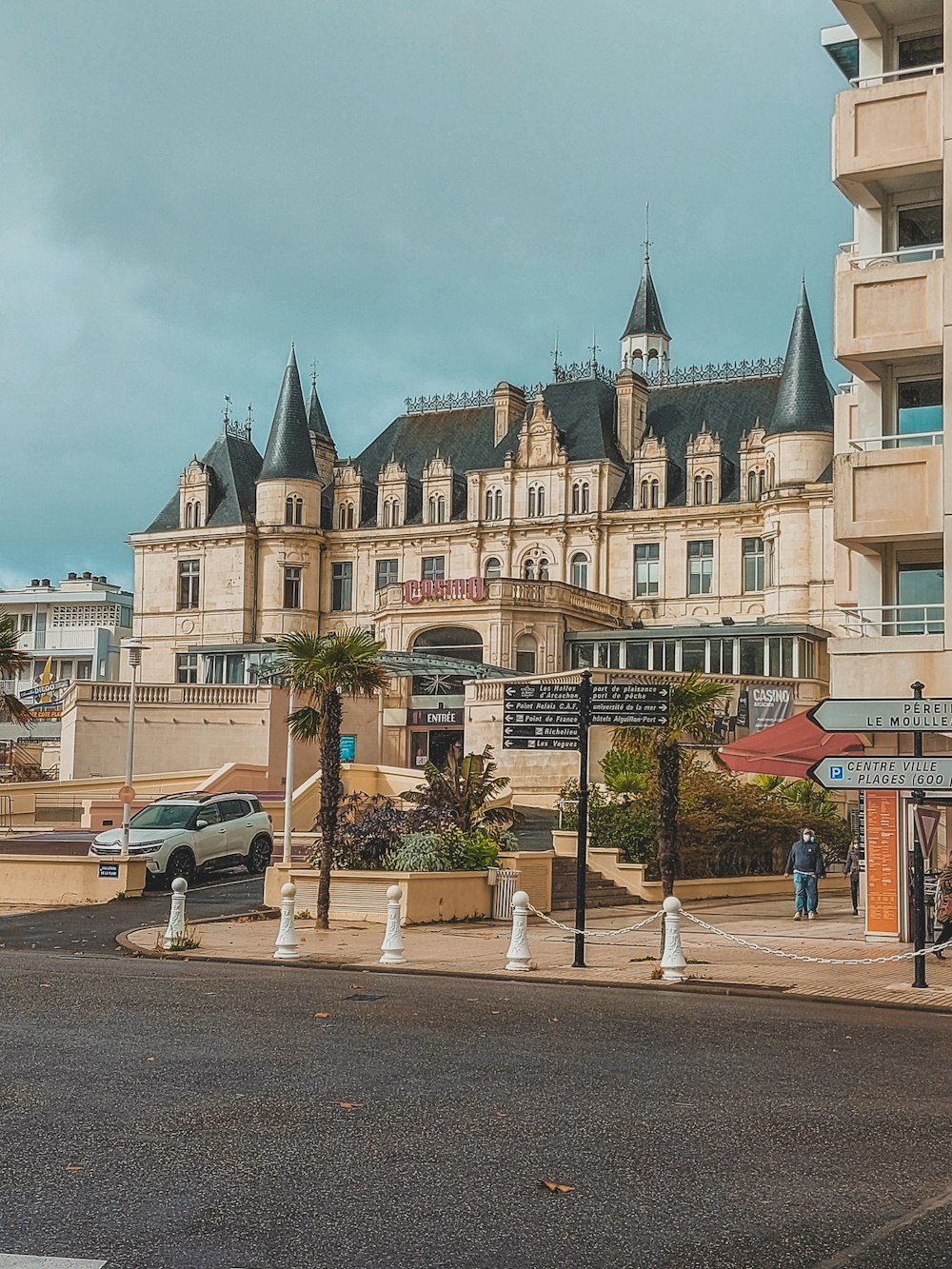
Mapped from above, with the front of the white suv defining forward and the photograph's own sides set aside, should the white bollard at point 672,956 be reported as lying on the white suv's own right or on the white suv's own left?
on the white suv's own left

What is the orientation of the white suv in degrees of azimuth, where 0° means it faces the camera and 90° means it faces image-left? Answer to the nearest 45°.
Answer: approximately 45°

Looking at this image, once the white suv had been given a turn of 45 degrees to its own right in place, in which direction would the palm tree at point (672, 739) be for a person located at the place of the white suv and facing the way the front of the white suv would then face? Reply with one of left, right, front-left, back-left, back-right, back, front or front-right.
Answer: back-left

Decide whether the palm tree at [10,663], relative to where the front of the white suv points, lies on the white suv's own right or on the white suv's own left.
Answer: on the white suv's own right

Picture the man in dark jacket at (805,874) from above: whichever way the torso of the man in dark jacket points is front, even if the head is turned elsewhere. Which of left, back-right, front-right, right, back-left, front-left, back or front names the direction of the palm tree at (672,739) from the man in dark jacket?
front-right

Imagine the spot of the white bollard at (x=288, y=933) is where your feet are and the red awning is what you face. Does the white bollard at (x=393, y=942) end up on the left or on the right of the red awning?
right

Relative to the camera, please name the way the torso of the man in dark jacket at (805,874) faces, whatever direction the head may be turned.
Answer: toward the camera

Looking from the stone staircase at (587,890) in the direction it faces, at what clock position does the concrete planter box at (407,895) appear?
The concrete planter box is roughly at 4 o'clock from the stone staircase.

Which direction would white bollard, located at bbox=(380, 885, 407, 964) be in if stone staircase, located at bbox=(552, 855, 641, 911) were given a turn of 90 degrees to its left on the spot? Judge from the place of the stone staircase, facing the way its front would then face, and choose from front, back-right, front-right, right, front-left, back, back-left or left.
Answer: back

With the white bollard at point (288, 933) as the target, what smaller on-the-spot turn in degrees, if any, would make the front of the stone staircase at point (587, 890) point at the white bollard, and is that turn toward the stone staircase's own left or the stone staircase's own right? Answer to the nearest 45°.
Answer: approximately 90° to the stone staircase's own right
